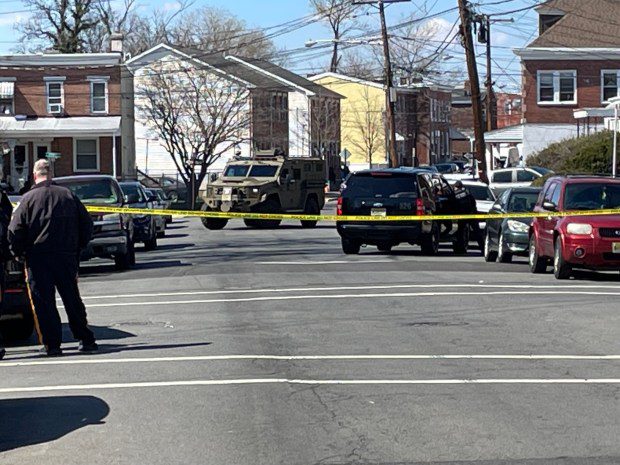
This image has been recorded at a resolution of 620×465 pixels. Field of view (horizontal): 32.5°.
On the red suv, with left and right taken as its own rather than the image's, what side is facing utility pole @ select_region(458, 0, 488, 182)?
back

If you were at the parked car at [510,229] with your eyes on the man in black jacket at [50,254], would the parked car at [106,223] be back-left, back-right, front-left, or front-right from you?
front-right

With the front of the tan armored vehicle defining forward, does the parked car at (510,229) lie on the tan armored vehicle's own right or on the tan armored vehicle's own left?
on the tan armored vehicle's own left

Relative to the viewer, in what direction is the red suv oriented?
toward the camera

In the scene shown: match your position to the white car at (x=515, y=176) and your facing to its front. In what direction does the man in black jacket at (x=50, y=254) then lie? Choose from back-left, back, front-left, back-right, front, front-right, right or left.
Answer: front-right

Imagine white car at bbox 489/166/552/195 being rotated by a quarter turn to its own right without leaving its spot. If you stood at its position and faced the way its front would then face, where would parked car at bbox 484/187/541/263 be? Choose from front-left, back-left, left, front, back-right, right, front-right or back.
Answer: front-left

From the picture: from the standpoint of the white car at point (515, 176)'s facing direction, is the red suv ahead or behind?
ahead

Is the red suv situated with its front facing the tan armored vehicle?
no

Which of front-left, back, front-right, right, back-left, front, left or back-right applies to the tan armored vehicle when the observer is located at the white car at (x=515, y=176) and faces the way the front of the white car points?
right

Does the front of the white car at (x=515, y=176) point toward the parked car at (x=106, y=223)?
no

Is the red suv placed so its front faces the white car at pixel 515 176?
no

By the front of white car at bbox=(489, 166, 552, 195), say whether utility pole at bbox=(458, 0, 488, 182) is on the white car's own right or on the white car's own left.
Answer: on the white car's own right

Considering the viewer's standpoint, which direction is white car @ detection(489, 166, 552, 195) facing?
facing the viewer and to the right of the viewer

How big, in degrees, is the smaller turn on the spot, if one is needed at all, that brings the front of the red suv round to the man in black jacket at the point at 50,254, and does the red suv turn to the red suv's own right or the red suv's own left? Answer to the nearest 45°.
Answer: approximately 45° to the red suv's own right

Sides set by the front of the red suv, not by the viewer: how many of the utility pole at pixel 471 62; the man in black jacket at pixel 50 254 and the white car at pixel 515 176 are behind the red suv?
2

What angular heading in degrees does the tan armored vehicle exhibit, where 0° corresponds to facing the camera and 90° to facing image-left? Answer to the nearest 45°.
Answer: approximately 45°
